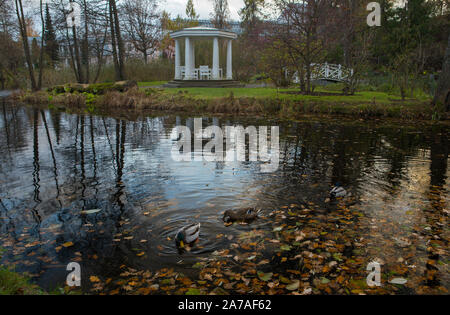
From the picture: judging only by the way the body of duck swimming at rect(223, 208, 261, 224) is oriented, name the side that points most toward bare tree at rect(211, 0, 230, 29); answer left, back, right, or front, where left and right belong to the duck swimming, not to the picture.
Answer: right

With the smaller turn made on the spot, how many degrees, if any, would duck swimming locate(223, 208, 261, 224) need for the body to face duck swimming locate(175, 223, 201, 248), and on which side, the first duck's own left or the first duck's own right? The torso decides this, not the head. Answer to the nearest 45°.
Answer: approximately 45° to the first duck's own left

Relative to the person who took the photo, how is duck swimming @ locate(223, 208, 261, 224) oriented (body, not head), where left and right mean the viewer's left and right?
facing to the left of the viewer

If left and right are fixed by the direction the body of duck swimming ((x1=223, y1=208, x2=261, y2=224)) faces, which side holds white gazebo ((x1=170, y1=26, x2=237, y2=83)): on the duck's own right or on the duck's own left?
on the duck's own right
